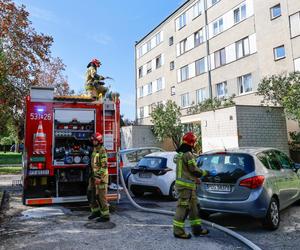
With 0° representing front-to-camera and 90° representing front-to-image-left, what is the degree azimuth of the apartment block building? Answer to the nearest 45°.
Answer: approximately 45°

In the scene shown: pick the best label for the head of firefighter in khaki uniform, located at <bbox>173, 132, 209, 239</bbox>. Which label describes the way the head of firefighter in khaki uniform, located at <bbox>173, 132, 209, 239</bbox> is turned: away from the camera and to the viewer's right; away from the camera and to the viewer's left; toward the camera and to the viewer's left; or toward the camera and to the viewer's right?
away from the camera and to the viewer's right

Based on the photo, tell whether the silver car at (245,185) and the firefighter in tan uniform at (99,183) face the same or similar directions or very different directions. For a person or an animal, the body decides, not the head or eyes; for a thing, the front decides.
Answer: very different directions

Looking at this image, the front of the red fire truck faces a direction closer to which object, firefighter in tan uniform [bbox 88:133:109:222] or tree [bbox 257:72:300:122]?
the tree

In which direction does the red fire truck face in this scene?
away from the camera

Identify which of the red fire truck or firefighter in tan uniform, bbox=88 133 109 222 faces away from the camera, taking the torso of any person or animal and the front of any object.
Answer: the red fire truck

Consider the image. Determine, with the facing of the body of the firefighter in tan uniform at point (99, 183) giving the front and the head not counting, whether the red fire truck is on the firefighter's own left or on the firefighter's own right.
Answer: on the firefighter's own right

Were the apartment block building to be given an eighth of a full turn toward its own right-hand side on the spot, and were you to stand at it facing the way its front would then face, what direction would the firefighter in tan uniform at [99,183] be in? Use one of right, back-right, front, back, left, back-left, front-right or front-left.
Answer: left

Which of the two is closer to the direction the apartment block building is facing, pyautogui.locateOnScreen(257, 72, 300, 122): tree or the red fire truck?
the red fire truck
